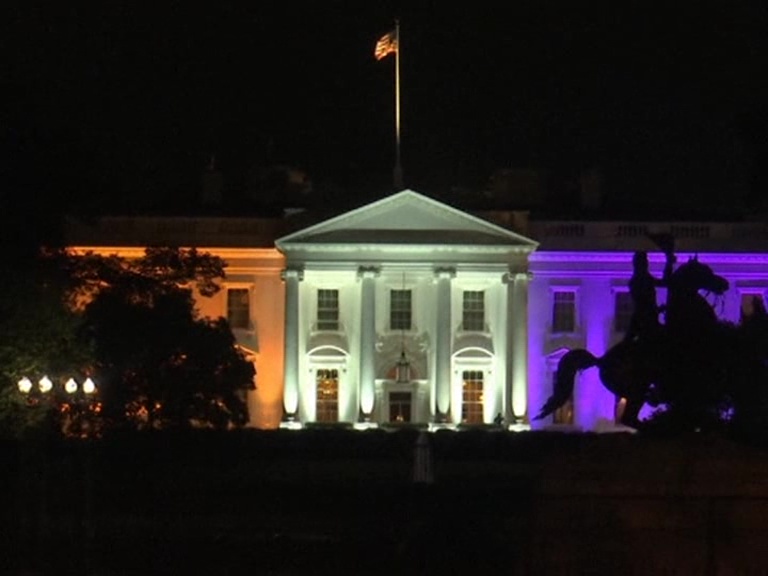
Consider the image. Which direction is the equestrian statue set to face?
to the viewer's right

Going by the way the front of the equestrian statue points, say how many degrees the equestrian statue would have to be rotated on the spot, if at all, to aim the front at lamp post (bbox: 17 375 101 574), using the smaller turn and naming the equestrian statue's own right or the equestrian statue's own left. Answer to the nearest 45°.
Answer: approximately 135° to the equestrian statue's own left
